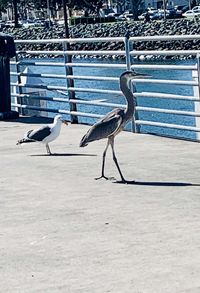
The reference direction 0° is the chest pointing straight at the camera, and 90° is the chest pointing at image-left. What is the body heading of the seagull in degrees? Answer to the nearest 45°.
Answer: approximately 270°
